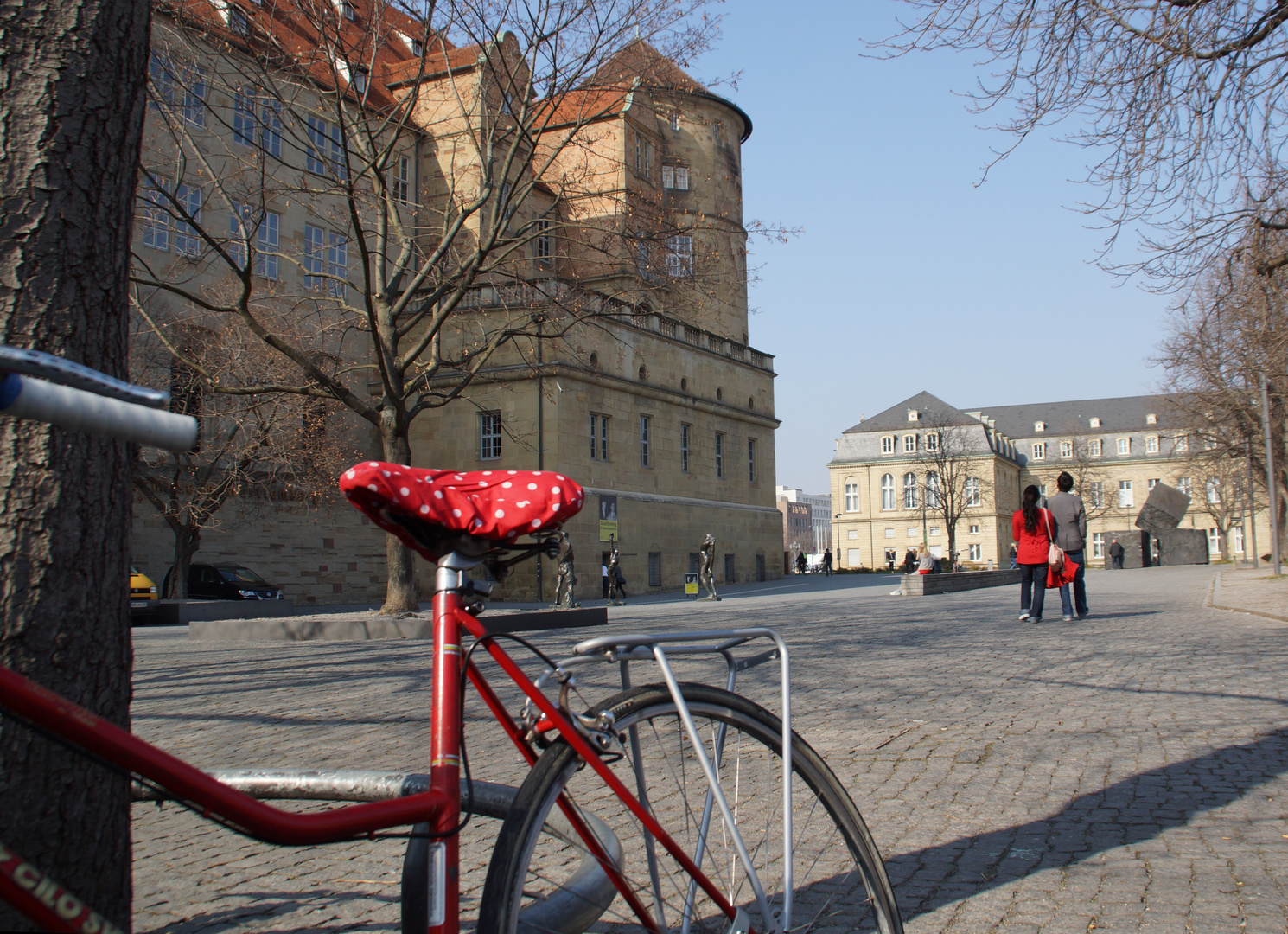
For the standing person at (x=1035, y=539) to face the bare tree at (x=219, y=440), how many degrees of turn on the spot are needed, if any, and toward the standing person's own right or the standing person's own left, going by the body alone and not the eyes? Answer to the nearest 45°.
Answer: approximately 90° to the standing person's own left

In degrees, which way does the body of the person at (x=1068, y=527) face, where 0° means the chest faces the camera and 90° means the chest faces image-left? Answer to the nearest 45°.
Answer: approximately 180°

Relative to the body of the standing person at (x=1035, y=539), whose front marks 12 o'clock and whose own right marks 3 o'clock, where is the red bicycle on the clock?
The red bicycle is roughly at 6 o'clock from the standing person.

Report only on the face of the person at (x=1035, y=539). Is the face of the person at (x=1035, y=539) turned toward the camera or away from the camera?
away from the camera

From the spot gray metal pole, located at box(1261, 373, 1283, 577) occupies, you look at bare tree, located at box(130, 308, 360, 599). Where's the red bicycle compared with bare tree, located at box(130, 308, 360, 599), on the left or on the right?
left

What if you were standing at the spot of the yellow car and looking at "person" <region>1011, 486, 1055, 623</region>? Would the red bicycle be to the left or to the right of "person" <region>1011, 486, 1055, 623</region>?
right

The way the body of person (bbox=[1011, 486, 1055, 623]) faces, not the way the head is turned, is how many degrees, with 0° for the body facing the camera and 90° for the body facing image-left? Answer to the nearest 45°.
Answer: approximately 180°
